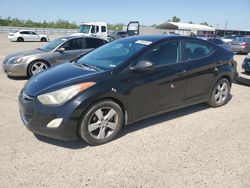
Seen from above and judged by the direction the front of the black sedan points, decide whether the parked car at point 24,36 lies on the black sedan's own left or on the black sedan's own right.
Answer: on the black sedan's own right

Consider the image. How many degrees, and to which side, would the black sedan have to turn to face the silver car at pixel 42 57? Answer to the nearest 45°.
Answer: approximately 90° to its right

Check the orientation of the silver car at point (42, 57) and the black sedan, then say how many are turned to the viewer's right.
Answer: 0

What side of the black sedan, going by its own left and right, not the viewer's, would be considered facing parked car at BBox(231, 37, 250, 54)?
back
